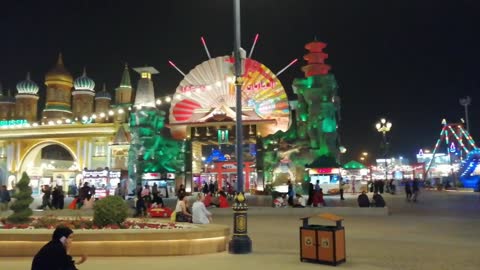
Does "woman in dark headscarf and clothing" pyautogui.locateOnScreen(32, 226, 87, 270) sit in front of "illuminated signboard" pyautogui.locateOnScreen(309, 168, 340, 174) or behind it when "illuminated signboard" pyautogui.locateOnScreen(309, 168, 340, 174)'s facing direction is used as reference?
in front

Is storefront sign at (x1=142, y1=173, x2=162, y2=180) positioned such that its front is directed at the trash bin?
yes

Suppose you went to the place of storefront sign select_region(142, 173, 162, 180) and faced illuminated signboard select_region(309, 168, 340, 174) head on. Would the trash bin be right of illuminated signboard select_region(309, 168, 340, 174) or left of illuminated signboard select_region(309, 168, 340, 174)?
right

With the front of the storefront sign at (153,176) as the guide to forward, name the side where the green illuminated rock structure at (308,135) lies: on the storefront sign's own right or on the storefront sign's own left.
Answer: on the storefront sign's own left

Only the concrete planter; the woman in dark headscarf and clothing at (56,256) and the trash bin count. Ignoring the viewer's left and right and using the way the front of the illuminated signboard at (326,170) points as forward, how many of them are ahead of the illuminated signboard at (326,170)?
3

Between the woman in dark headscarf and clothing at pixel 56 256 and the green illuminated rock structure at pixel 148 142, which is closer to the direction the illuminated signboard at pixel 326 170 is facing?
the woman in dark headscarf and clothing

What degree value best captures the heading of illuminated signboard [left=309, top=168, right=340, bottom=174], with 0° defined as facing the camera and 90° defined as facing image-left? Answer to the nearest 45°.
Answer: approximately 0°

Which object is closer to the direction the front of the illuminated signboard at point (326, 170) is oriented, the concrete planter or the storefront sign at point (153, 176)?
the concrete planter

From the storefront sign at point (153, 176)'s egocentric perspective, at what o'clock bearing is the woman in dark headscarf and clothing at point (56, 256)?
The woman in dark headscarf and clothing is roughly at 12 o'clock from the storefront sign.

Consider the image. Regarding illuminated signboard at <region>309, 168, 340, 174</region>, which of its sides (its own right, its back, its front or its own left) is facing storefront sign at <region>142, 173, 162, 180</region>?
right

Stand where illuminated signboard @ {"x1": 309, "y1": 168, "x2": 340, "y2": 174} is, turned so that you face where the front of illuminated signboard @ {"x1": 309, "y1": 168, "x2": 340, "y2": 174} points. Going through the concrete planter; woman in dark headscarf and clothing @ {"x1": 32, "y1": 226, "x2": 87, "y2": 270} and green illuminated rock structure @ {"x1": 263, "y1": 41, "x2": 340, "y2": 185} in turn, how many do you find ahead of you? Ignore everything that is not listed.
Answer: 2

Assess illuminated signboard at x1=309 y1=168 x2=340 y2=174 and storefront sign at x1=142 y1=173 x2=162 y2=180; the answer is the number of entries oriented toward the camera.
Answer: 2
